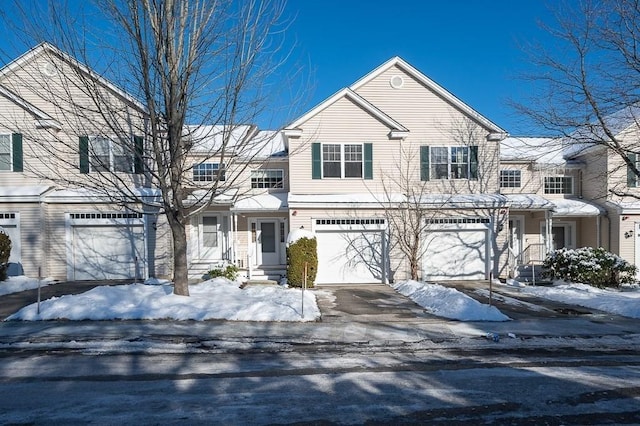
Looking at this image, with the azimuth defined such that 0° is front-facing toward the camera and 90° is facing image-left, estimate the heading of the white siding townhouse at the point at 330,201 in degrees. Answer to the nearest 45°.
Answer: approximately 0°

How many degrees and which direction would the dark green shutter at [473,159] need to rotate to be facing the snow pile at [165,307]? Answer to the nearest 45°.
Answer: approximately 45° to its right

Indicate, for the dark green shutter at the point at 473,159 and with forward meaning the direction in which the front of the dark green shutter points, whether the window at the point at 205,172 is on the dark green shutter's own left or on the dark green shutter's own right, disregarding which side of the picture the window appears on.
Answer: on the dark green shutter's own right

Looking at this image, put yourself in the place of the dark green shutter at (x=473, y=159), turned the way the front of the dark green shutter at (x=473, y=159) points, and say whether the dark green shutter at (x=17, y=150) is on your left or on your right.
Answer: on your right

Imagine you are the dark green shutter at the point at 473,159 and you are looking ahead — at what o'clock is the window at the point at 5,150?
The window is roughly at 2 o'clock from the dark green shutter.

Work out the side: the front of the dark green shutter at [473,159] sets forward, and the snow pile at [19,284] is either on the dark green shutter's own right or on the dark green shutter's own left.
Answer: on the dark green shutter's own right

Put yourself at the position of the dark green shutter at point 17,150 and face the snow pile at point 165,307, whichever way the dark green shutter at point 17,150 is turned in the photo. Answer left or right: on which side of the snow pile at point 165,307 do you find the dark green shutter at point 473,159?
left

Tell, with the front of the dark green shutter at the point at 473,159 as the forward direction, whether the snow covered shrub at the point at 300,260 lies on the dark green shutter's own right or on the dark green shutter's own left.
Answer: on the dark green shutter's own right

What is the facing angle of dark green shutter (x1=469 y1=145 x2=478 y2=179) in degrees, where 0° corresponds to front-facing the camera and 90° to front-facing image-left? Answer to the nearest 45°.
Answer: approximately 0°

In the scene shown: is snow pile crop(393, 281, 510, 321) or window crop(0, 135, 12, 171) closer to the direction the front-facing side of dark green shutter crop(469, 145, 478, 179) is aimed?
the snow pile

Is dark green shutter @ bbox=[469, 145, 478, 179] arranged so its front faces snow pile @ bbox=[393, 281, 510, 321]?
yes
